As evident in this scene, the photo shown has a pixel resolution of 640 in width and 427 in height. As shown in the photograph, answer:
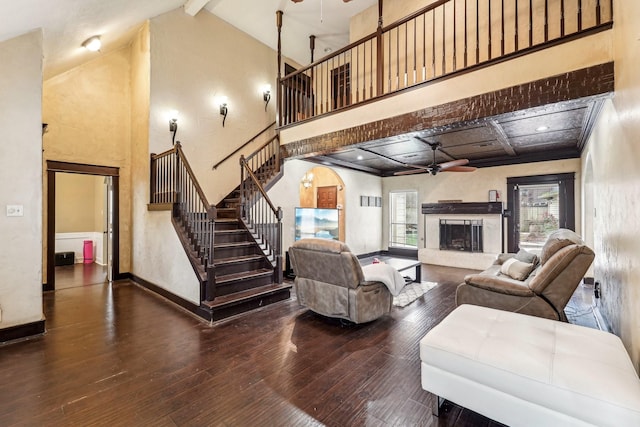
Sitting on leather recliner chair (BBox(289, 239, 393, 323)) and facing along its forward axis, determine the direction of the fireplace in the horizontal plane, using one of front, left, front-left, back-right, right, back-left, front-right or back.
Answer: front

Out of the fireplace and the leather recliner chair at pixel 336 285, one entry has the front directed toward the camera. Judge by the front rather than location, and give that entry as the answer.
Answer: the fireplace

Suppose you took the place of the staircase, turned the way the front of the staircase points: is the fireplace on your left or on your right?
on your left

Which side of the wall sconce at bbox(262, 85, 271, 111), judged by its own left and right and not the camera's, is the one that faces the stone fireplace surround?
left

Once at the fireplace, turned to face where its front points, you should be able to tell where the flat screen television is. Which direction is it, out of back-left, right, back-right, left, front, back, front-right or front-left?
front-right

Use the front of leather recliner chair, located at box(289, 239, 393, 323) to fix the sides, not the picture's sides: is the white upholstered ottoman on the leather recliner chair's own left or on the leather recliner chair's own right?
on the leather recliner chair's own right

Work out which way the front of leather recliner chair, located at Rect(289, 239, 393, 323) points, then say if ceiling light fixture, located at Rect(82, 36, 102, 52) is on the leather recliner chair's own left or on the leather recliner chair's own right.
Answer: on the leather recliner chair's own left

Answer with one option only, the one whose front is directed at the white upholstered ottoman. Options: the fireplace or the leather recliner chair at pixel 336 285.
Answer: the fireplace

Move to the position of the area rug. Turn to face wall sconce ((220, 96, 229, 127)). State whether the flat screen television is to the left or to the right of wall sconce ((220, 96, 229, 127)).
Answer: right

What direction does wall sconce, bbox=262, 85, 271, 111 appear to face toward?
toward the camera

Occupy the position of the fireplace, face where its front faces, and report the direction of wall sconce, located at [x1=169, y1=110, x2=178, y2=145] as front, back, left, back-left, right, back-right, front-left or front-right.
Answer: front-right

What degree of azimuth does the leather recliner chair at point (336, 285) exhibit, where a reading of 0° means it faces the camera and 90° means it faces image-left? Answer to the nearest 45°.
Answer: approximately 225°

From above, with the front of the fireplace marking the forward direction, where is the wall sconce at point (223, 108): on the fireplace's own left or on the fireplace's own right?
on the fireplace's own right

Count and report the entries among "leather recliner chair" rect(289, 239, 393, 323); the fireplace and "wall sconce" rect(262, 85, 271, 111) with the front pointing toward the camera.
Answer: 2

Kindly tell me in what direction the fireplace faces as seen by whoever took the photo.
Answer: facing the viewer
